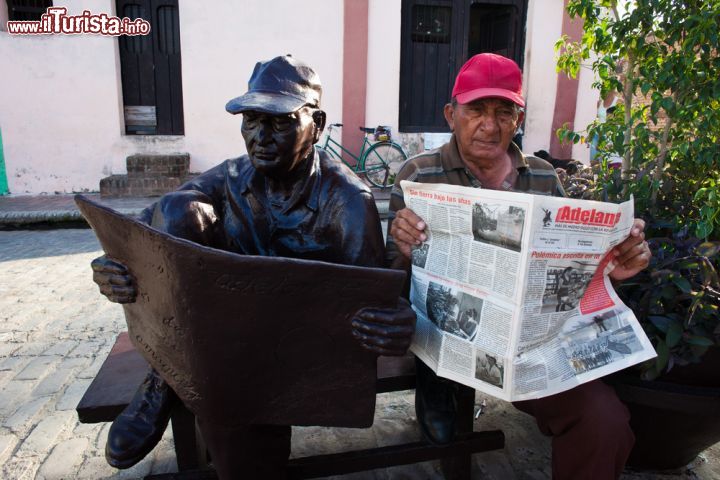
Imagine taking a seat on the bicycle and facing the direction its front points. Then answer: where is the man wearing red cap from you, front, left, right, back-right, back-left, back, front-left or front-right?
left

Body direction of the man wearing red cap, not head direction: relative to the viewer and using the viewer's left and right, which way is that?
facing the viewer

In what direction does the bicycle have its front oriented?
to the viewer's left

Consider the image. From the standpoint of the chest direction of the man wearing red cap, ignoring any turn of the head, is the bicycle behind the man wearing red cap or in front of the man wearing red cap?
behind

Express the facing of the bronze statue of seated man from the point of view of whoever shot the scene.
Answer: facing the viewer and to the left of the viewer

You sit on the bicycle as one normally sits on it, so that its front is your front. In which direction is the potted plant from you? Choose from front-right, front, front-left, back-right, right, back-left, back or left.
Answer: left

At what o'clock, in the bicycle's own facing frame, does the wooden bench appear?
The wooden bench is roughly at 9 o'clock from the bicycle.

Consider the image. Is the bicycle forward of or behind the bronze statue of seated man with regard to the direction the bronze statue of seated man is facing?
behind

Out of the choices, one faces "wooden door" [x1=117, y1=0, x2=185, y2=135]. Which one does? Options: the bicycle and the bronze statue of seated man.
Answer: the bicycle
